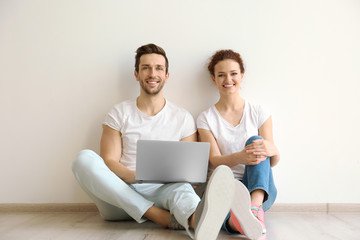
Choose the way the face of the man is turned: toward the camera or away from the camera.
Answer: toward the camera

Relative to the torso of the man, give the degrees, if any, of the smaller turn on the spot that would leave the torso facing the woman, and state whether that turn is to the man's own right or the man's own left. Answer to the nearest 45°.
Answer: approximately 135° to the man's own left

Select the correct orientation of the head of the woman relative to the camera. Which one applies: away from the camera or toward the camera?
toward the camera

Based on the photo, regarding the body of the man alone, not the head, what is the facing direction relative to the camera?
toward the camera

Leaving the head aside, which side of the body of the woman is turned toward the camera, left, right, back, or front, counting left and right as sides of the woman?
front

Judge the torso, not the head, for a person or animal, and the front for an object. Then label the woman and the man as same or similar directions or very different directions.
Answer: same or similar directions

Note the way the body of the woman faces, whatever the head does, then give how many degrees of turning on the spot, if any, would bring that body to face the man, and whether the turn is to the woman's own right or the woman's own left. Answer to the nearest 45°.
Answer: approximately 45° to the woman's own right

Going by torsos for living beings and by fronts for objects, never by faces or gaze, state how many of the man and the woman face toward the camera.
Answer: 2
